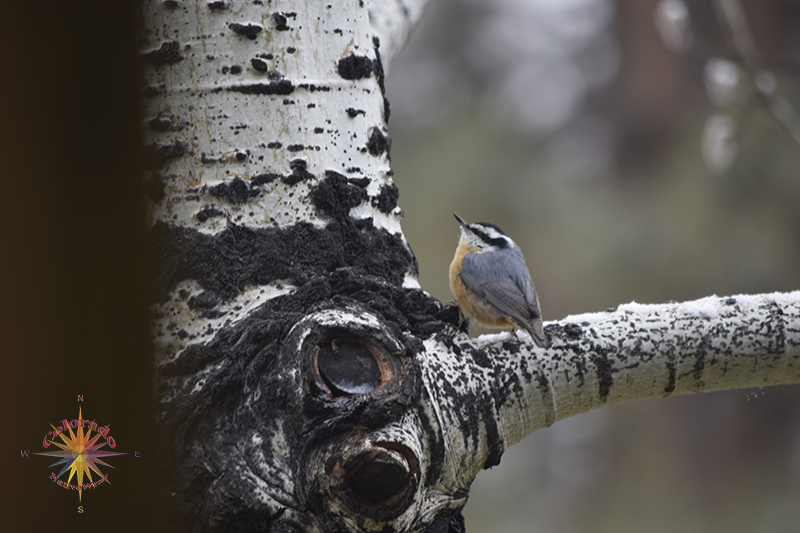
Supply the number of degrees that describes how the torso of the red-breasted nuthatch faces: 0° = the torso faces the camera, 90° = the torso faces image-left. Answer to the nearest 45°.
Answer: approximately 90°
